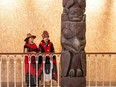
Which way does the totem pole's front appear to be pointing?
toward the camera
